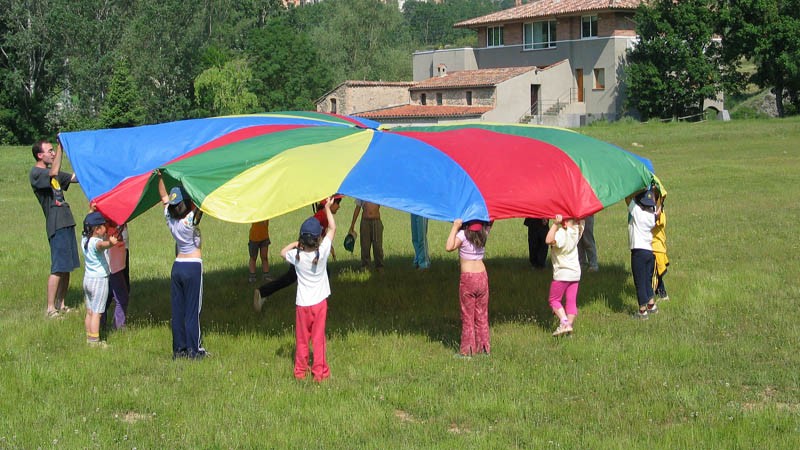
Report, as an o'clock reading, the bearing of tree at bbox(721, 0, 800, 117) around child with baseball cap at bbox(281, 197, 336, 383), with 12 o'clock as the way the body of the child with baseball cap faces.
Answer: The tree is roughly at 1 o'clock from the child with baseball cap.

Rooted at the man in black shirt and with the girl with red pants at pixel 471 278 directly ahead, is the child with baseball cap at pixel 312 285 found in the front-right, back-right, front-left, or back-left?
front-right

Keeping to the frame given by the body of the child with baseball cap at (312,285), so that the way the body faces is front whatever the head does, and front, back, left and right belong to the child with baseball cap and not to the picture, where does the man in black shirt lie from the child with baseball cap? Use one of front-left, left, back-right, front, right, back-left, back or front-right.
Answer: front-left

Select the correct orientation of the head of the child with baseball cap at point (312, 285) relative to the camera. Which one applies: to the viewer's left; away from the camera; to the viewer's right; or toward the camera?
away from the camera

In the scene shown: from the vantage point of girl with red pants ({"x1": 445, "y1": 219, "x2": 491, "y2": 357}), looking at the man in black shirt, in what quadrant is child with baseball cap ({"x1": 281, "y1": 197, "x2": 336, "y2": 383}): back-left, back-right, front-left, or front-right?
front-left

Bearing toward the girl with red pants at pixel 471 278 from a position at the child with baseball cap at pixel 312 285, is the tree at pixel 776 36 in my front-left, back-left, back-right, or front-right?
front-left

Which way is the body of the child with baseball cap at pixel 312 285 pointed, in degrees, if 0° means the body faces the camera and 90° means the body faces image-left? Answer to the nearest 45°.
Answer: approximately 180°

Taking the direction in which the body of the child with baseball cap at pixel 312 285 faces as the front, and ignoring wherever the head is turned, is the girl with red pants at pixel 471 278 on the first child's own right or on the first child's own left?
on the first child's own right
